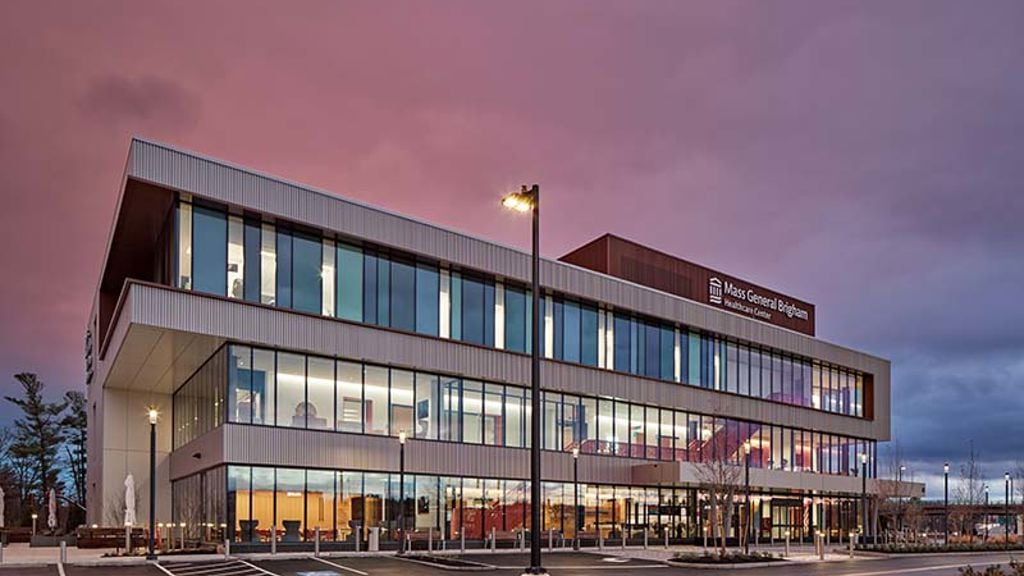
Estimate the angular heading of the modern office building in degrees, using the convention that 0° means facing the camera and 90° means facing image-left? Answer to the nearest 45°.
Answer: approximately 315°

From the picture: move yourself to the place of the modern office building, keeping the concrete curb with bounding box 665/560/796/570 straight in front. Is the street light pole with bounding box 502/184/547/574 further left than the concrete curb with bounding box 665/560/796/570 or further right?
right

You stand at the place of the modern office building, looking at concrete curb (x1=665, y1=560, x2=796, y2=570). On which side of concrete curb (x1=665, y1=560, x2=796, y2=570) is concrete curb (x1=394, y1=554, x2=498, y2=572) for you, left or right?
right

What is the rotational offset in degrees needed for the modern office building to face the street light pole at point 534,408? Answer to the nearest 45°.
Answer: approximately 45° to its right
